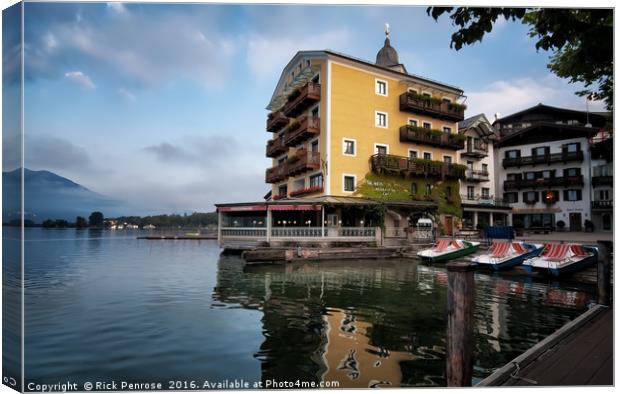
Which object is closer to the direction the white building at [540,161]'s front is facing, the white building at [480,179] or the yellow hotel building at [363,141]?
the yellow hotel building

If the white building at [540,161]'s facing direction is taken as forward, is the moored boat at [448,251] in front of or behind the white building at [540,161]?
in front

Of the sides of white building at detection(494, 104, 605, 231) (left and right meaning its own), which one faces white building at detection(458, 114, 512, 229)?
right

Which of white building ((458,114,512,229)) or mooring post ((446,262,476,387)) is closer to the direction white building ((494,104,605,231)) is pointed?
the mooring post

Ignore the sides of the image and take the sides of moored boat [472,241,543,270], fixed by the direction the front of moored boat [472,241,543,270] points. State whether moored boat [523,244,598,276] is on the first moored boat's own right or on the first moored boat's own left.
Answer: on the first moored boat's own left

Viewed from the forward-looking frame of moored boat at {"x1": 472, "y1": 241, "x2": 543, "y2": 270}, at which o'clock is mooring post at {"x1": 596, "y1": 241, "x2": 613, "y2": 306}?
The mooring post is roughly at 10 o'clock from the moored boat.

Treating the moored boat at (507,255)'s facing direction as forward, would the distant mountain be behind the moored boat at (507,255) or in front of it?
in front

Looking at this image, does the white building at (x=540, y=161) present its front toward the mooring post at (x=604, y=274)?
yes

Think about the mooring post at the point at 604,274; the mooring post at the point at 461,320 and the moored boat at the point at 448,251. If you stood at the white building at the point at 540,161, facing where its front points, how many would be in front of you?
3

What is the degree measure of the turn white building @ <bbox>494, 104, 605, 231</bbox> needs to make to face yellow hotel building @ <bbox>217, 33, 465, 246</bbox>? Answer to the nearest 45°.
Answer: approximately 45° to its right
